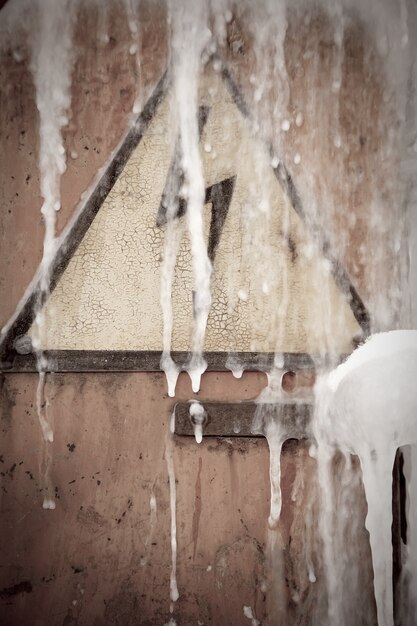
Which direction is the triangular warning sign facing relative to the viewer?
toward the camera
